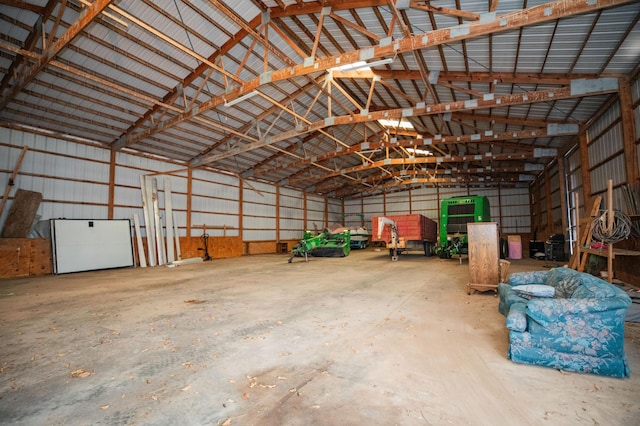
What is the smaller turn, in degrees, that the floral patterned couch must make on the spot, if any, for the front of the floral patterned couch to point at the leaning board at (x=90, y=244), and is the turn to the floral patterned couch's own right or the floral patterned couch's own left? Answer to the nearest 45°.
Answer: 0° — it already faces it

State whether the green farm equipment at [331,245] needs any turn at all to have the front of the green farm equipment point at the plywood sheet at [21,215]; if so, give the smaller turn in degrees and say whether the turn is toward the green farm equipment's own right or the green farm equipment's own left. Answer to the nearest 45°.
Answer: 0° — it already faces it

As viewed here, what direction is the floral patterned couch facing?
to the viewer's left

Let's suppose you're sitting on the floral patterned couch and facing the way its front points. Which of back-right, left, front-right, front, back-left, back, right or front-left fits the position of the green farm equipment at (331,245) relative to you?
front-right

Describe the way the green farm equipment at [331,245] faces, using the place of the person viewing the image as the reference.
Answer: facing the viewer and to the left of the viewer

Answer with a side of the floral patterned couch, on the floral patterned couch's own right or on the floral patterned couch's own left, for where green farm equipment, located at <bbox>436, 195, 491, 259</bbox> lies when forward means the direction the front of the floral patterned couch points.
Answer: on the floral patterned couch's own right

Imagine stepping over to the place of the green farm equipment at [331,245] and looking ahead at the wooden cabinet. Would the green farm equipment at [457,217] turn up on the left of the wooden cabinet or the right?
left

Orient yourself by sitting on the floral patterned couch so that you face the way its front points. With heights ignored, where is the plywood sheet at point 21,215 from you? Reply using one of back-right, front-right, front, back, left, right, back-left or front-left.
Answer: front

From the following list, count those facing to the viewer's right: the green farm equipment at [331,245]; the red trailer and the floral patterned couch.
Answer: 0

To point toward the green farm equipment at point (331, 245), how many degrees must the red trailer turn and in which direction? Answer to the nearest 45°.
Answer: approximately 45° to its right

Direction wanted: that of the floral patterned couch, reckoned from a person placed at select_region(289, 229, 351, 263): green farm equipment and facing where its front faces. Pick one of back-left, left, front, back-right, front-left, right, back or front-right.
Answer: front-left

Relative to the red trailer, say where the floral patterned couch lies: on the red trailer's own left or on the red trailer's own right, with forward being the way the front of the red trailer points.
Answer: on the red trailer's own left
